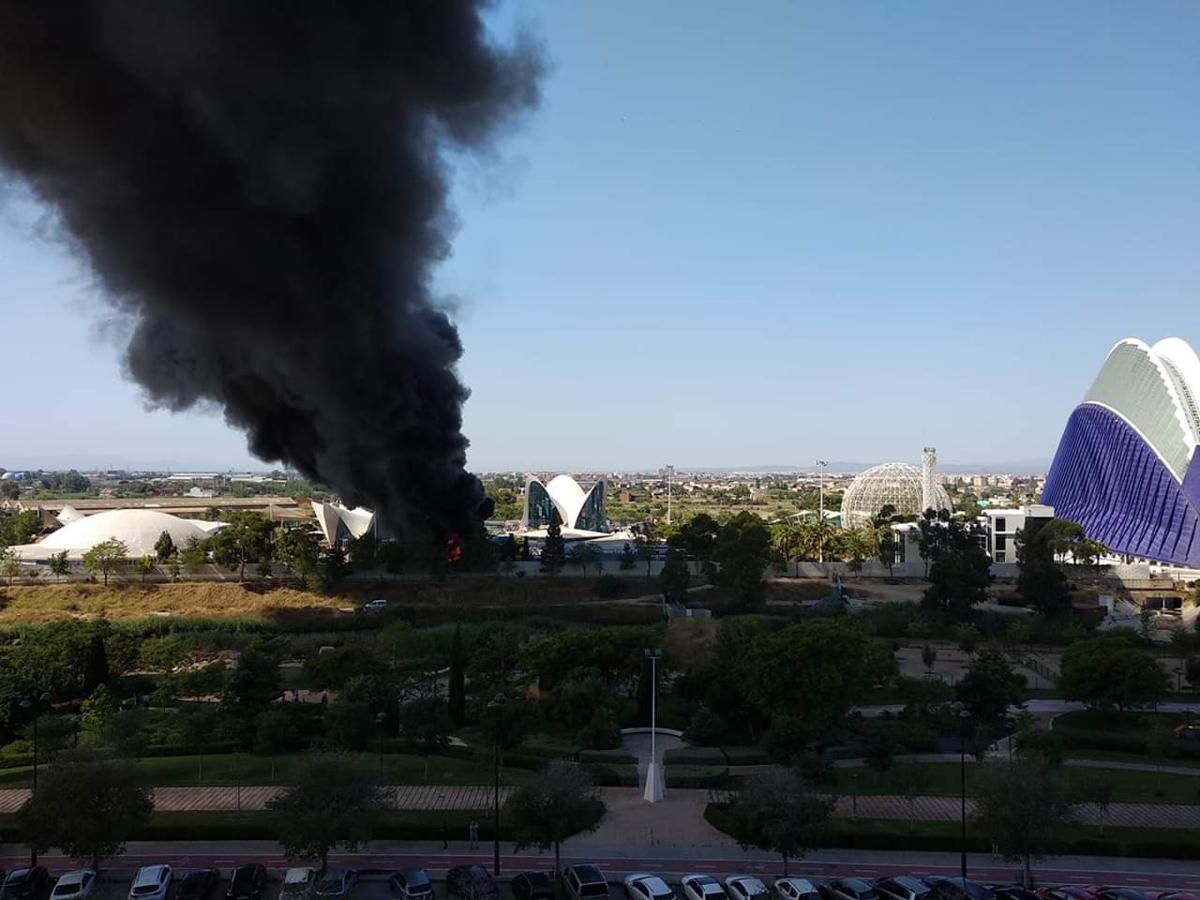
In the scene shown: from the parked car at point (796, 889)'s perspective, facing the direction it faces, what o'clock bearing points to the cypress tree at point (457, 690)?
The cypress tree is roughly at 12 o'clock from the parked car.

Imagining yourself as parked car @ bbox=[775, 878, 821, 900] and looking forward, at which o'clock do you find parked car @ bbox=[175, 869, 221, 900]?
parked car @ bbox=[175, 869, 221, 900] is roughly at 10 o'clock from parked car @ bbox=[775, 878, 821, 900].

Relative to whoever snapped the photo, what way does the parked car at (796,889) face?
facing away from the viewer and to the left of the viewer

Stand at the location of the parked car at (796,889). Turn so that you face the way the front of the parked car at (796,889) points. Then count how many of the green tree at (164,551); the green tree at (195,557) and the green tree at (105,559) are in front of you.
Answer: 3
